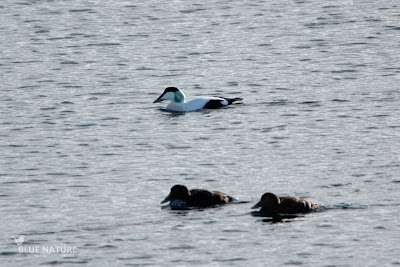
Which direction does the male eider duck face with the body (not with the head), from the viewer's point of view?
to the viewer's left

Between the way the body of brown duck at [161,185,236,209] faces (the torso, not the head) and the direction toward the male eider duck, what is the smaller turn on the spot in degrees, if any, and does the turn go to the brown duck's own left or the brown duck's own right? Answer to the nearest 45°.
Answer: approximately 90° to the brown duck's own right

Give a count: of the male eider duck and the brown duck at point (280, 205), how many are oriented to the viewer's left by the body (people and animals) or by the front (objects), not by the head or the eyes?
2

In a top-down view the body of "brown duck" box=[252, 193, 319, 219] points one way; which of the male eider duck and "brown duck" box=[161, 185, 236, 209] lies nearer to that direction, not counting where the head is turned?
the brown duck

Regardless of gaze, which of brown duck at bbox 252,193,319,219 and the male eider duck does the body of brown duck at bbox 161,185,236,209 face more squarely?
the male eider duck

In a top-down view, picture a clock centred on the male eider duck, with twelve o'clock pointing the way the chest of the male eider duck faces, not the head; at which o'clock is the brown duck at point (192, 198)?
The brown duck is roughly at 9 o'clock from the male eider duck.

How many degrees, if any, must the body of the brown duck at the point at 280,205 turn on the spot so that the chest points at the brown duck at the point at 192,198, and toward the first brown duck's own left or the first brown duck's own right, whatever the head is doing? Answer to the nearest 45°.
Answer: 0° — it already faces it

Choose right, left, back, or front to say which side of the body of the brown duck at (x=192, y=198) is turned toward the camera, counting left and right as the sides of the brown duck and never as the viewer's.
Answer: left

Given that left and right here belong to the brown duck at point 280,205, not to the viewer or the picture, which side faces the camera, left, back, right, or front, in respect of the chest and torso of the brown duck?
left
